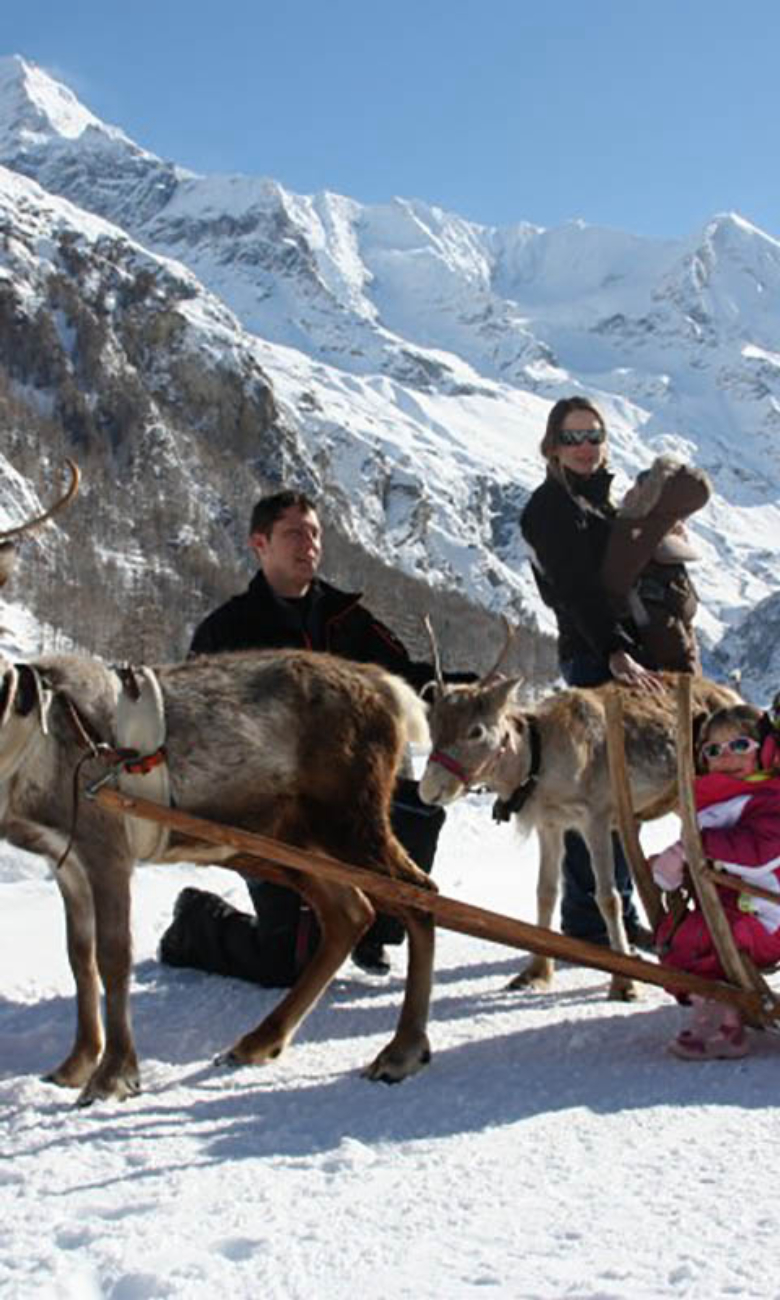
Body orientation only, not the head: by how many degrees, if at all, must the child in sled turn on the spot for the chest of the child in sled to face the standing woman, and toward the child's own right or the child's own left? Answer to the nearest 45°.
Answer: approximately 135° to the child's own right

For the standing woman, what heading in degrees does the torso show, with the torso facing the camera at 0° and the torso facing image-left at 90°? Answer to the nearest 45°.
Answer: approximately 315°

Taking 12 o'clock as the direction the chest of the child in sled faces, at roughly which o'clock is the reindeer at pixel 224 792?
The reindeer is roughly at 1 o'clock from the child in sled.

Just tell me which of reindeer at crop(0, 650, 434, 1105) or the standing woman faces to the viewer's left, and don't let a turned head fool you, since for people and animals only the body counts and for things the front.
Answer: the reindeer

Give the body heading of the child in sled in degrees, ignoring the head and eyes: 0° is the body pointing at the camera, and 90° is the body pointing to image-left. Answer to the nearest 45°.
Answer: approximately 45°

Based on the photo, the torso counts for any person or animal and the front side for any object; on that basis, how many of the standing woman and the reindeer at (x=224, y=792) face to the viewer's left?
1

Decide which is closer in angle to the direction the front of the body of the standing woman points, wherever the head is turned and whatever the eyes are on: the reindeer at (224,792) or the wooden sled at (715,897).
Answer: the wooden sled

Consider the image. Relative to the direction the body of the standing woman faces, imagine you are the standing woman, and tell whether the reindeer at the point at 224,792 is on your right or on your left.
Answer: on your right

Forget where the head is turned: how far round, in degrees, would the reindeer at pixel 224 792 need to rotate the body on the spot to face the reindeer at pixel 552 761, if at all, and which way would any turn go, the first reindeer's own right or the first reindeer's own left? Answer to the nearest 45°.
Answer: approximately 135° to the first reindeer's own right

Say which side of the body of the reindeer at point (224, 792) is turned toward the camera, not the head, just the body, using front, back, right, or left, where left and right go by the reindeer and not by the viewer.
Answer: left
